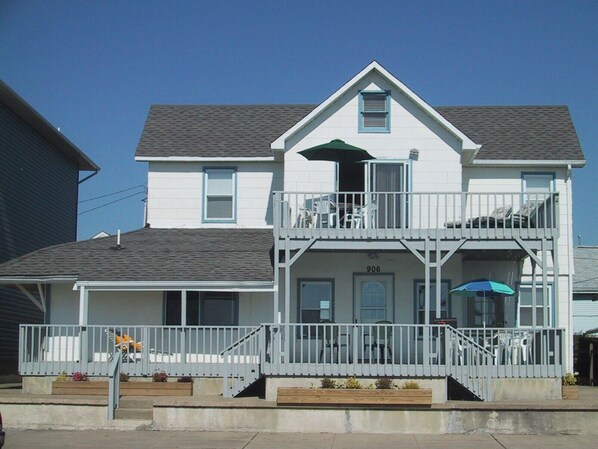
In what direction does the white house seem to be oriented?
toward the camera

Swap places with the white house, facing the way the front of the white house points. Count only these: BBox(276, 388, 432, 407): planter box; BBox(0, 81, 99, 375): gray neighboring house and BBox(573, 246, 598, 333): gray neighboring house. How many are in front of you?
1

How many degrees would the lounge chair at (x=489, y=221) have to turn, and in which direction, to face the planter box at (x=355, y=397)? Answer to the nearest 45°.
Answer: approximately 45° to its left

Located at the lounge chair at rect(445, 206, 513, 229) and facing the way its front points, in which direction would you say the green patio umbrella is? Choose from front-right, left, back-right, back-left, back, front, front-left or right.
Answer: front

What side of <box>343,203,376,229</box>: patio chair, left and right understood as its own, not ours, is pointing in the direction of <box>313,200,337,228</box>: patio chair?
front

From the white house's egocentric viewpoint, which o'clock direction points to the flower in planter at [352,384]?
The flower in planter is roughly at 12 o'clock from the white house.

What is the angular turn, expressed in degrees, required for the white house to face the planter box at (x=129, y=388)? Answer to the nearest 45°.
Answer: approximately 45° to its right

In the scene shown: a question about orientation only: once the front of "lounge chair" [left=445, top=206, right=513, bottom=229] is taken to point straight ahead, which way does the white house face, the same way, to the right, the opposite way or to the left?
to the left

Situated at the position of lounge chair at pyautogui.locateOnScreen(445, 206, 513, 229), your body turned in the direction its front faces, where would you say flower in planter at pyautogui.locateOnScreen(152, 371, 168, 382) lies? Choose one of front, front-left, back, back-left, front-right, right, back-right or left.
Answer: front

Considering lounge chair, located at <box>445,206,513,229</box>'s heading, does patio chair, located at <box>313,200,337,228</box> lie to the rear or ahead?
ahead

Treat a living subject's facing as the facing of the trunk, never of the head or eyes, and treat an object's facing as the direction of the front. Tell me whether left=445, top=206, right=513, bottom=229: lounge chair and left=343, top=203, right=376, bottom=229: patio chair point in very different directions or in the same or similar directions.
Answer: same or similar directions

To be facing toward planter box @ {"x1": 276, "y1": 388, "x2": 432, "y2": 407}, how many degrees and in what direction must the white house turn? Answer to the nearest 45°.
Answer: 0° — it already faces it

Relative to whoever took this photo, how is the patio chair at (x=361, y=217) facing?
facing to the left of the viewer

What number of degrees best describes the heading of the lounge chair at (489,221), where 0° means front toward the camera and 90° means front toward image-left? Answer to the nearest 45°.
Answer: approximately 90°
